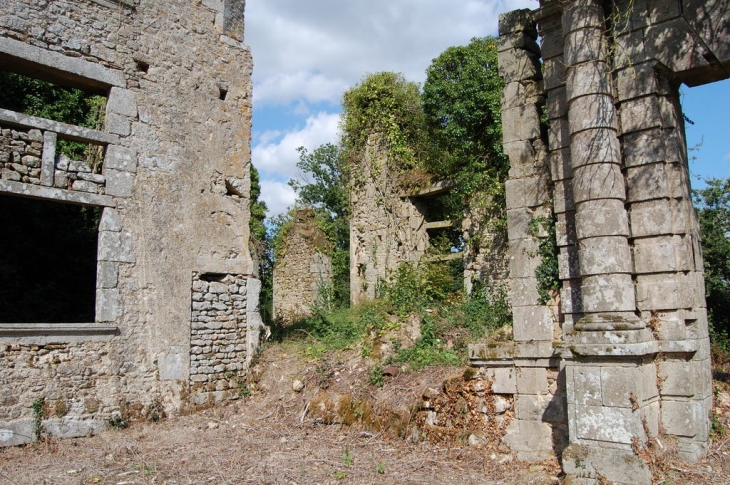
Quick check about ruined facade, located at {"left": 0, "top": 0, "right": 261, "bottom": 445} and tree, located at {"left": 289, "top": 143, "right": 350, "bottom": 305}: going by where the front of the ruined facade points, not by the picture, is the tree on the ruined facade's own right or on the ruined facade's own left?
on the ruined facade's own left

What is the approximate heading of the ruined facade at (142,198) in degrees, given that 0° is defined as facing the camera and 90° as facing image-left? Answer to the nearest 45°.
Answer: approximately 315°

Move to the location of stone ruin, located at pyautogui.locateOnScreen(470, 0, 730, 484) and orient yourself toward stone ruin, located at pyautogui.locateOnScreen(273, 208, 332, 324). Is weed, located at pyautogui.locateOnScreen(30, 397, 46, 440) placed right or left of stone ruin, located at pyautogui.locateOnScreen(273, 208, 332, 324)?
left

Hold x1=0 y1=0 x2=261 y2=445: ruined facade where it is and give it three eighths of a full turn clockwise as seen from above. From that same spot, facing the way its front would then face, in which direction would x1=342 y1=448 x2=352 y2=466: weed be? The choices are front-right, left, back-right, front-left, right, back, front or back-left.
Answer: back-left

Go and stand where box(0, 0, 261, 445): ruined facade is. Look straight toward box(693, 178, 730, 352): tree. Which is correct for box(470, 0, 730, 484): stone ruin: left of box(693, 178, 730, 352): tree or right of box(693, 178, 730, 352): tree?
right

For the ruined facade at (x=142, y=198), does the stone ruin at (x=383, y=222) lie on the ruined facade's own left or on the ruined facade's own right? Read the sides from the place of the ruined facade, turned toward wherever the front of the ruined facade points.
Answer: on the ruined facade's own left

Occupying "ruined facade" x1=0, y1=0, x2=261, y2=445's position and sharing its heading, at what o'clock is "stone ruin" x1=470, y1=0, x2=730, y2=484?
The stone ruin is roughly at 12 o'clock from the ruined facade.

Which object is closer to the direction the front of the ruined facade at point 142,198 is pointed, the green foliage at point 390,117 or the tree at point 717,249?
the tree

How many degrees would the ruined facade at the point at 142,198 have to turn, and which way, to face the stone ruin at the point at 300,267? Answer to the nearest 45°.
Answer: approximately 90° to its left

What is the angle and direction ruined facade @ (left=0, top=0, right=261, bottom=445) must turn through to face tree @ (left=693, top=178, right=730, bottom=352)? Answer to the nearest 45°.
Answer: approximately 45° to its left
